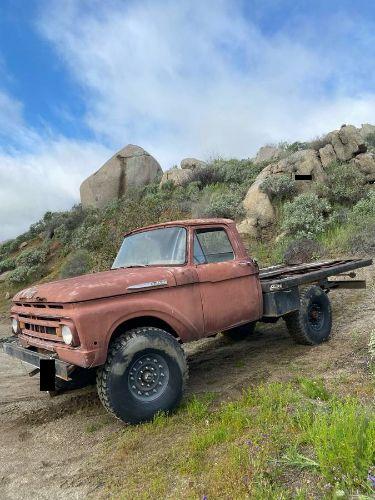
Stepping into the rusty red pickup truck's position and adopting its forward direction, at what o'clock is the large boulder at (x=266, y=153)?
The large boulder is roughly at 5 o'clock from the rusty red pickup truck.

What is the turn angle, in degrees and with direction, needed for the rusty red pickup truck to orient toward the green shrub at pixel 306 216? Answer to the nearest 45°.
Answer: approximately 180°

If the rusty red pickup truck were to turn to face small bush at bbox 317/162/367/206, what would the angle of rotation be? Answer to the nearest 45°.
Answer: approximately 180°

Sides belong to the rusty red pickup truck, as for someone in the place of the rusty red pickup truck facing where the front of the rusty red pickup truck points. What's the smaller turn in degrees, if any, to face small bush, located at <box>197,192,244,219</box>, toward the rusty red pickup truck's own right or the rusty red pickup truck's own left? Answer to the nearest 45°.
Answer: approximately 135° to the rusty red pickup truck's own right

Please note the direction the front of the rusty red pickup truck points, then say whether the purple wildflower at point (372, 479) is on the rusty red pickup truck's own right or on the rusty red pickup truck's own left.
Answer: on the rusty red pickup truck's own left

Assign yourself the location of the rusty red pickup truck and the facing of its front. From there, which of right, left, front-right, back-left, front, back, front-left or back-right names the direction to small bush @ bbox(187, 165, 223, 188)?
back-right

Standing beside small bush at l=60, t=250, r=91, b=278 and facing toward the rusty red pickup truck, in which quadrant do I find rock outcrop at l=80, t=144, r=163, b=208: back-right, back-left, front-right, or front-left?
back-left

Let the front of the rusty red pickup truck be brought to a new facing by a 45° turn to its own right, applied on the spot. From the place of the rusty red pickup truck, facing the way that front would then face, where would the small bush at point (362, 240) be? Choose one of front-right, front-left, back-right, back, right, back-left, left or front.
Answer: back-right

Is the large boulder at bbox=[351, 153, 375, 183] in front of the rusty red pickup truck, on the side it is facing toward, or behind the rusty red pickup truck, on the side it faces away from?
behind

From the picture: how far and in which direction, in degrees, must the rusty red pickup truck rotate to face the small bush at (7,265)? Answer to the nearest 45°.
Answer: approximately 90° to its right

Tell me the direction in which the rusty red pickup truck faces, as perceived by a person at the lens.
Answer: facing the viewer and to the left of the viewer

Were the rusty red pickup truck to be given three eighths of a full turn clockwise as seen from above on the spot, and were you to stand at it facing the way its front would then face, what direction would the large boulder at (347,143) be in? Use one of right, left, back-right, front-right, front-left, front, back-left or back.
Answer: front-right
